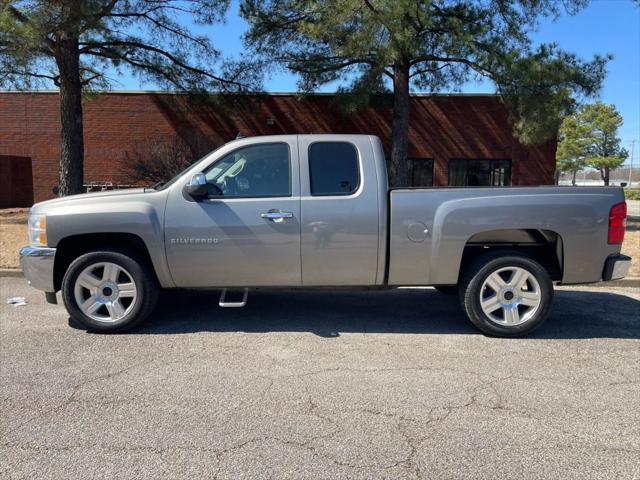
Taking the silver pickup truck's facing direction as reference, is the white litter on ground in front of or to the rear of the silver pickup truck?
in front

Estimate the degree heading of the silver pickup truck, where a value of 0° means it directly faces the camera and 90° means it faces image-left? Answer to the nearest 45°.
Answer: approximately 90°

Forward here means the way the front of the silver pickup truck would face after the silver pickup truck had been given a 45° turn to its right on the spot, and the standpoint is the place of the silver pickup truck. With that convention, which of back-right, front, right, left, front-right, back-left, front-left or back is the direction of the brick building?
front-right
